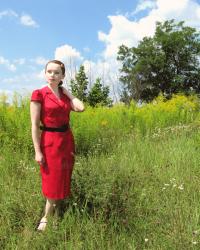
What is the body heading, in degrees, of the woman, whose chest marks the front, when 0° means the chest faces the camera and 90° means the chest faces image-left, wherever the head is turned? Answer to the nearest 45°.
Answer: approximately 0°

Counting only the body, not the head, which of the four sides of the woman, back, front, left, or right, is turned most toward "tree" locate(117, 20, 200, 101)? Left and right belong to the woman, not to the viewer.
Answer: back
